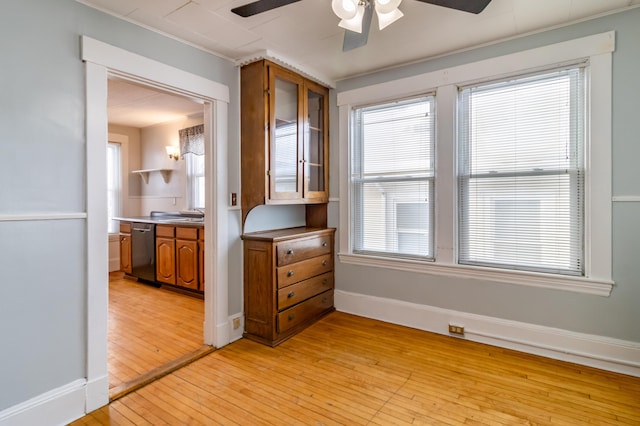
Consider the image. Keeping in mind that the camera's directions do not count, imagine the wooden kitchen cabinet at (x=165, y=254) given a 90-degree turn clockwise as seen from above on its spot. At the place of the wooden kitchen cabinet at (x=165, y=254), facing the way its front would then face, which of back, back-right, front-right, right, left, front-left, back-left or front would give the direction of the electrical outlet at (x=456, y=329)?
back

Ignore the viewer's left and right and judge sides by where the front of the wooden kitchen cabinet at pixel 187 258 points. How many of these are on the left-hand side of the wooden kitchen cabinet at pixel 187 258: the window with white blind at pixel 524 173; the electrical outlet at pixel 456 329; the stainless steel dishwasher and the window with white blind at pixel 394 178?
3

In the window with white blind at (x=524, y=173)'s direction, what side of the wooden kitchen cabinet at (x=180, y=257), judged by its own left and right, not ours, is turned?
left

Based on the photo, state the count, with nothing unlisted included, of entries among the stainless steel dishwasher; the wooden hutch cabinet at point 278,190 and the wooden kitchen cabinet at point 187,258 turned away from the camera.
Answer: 0

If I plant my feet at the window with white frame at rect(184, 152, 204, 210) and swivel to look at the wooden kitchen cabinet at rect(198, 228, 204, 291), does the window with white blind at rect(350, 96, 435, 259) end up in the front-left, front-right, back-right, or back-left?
front-left

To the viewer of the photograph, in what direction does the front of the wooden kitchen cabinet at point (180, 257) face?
facing the viewer and to the left of the viewer

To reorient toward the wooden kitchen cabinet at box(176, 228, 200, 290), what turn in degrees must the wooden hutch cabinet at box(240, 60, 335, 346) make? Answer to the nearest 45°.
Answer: approximately 180°

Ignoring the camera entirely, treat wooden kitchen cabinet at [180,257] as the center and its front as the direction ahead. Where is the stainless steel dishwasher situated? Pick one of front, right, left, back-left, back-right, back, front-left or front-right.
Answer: right

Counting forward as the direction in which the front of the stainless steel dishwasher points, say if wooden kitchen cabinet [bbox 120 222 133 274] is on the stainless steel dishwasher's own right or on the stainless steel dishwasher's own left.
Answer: on the stainless steel dishwasher's own right

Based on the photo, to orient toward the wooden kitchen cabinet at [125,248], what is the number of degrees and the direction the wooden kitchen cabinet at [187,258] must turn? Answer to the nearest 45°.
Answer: approximately 90° to its right

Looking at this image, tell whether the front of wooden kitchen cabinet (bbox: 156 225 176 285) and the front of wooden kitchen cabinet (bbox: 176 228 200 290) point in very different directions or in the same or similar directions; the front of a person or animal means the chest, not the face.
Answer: same or similar directions

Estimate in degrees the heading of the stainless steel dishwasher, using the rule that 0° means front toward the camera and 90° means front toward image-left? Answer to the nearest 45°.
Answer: approximately 45°

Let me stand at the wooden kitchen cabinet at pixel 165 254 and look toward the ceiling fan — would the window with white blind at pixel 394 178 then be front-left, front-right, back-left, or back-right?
front-left

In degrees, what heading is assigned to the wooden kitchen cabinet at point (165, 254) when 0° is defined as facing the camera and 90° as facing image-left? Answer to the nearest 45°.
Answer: approximately 45°

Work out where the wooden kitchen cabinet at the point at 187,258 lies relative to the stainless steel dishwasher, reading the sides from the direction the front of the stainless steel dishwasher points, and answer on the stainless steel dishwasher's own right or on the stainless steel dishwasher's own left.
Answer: on the stainless steel dishwasher's own left

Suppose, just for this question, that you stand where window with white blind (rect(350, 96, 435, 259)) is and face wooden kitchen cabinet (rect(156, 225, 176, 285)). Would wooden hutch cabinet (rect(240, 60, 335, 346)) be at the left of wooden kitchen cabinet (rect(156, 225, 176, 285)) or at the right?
left

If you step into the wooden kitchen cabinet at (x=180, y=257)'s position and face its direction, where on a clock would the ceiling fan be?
The ceiling fan is roughly at 10 o'clock from the wooden kitchen cabinet.
